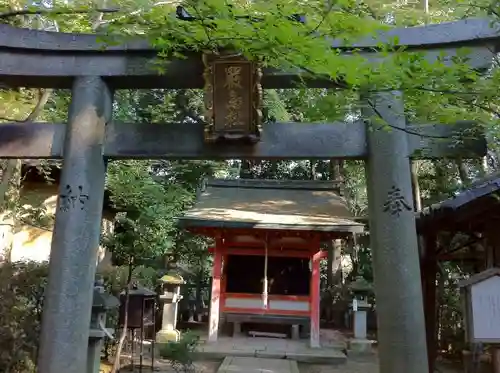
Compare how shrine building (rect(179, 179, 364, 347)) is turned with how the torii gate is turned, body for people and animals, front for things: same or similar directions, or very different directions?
same or similar directions

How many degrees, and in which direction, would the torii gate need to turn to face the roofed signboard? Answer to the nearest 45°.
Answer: approximately 90° to its left

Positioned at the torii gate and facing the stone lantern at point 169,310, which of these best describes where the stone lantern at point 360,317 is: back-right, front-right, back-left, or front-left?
front-right

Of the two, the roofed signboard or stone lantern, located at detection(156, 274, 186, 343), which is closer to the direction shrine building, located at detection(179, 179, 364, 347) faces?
the roofed signboard

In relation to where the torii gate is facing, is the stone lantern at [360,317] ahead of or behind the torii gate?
behind

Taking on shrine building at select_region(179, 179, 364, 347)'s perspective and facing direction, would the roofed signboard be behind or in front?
in front

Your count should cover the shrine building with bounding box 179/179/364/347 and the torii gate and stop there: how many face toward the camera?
2

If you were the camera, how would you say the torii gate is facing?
facing the viewer

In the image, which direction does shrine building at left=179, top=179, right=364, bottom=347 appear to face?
toward the camera

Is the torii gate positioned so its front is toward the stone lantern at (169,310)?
no

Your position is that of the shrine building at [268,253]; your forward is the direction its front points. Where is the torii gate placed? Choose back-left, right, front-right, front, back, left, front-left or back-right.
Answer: front

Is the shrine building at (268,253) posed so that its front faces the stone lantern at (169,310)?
no

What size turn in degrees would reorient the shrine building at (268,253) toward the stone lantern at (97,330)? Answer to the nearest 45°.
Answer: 0° — it already faces it

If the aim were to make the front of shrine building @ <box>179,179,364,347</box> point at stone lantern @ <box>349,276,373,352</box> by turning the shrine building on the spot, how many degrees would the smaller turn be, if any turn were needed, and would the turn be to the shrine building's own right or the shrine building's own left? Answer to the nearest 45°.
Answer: approximately 90° to the shrine building's own left
